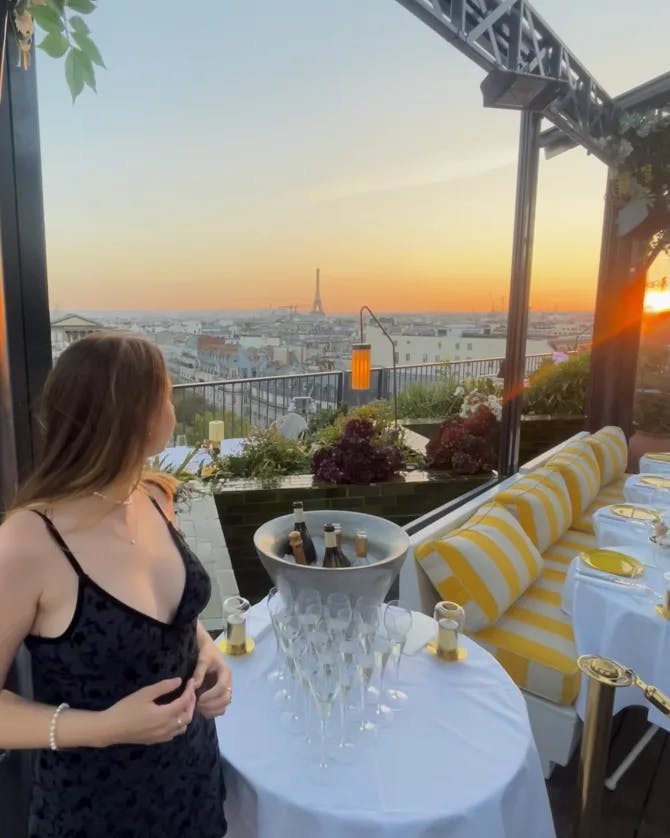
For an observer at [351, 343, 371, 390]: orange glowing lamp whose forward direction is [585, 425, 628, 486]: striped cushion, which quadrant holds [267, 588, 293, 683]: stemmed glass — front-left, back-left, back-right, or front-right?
front-right

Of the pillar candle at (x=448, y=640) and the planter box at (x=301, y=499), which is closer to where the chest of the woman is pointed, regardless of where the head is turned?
the pillar candle

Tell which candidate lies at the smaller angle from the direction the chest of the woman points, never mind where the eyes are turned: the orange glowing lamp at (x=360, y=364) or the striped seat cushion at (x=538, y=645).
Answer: the striped seat cushion

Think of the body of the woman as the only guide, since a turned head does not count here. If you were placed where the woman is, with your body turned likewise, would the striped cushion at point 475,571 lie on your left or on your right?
on your left

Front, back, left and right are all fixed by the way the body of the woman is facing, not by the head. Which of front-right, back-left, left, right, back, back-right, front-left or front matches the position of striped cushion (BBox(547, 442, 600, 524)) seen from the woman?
left

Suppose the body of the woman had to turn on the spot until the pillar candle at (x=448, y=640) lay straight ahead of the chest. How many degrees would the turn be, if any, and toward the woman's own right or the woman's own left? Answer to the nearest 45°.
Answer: approximately 45° to the woman's own left

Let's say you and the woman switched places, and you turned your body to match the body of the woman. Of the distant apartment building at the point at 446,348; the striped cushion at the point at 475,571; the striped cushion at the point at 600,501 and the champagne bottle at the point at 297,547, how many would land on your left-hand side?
4

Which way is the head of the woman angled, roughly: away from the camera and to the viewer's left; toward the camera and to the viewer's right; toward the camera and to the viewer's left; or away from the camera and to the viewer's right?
away from the camera and to the viewer's right

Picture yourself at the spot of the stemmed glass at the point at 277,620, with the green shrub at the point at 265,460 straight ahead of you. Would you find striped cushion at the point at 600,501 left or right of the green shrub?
right

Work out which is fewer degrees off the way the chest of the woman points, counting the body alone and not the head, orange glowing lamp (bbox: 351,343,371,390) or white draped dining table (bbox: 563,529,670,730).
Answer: the white draped dining table
